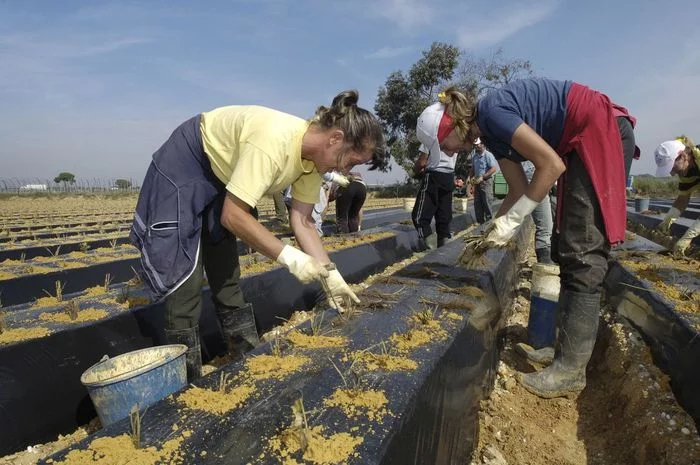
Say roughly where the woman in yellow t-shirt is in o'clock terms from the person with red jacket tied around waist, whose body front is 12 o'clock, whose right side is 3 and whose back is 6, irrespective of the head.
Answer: The woman in yellow t-shirt is roughly at 11 o'clock from the person with red jacket tied around waist.

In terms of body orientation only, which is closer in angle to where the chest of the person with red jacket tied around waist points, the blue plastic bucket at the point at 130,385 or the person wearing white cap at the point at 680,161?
the blue plastic bucket

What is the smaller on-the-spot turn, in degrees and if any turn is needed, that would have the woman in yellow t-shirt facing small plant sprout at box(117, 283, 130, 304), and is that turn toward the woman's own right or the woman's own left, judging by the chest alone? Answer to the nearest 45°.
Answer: approximately 135° to the woman's own left

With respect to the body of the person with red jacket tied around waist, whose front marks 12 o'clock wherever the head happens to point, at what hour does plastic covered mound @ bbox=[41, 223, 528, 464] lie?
The plastic covered mound is roughly at 10 o'clock from the person with red jacket tied around waist.

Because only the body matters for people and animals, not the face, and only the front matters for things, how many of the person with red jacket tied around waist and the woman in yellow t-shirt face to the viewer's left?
1

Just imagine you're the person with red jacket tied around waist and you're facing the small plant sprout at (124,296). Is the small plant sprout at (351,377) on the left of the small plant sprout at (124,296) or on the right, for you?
left

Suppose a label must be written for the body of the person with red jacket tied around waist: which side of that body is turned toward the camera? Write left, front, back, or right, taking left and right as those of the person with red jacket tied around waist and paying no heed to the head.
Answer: left

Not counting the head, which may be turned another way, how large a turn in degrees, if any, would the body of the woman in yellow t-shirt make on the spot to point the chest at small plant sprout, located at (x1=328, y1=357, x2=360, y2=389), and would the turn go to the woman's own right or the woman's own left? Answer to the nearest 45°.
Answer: approximately 45° to the woman's own right

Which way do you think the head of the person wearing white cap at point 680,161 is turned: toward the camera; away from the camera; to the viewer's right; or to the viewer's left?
to the viewer's left

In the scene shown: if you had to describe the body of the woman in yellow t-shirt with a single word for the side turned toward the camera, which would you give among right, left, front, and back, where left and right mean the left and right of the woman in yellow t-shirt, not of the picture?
right

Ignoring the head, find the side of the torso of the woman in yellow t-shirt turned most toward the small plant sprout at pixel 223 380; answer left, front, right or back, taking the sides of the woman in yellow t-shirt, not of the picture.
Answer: right

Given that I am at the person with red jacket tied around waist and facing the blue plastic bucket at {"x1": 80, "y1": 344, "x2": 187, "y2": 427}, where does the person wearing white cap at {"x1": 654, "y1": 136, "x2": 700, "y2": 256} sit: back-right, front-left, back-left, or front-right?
back-right

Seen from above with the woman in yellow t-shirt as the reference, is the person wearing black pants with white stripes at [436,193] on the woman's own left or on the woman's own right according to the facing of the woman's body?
on the woman's own left

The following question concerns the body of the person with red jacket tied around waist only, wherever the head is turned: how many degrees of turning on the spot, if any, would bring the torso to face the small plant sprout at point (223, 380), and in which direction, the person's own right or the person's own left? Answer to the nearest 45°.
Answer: approximately 45° to the person's own left
